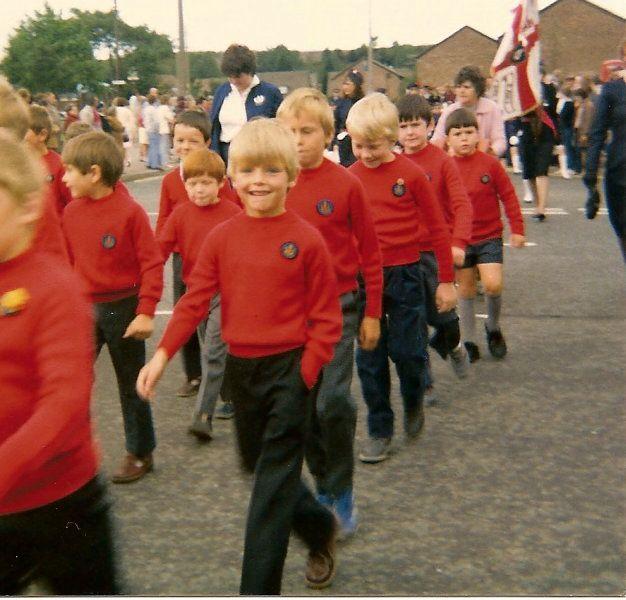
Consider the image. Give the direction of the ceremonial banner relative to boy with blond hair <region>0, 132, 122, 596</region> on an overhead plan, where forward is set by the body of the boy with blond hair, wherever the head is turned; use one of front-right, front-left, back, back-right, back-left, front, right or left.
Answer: back

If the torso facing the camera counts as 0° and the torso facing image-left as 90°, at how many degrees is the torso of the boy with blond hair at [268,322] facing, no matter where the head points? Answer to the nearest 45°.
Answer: approximately 0°

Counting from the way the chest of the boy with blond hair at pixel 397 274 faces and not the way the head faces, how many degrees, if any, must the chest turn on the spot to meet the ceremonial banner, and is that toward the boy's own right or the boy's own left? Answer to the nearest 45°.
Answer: approximately 135° to the boy's own right

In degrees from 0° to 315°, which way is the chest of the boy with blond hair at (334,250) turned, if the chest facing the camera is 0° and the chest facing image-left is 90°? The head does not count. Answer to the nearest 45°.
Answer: approximately 45°

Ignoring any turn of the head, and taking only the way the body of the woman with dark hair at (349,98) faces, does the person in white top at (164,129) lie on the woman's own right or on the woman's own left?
on the woman's own right

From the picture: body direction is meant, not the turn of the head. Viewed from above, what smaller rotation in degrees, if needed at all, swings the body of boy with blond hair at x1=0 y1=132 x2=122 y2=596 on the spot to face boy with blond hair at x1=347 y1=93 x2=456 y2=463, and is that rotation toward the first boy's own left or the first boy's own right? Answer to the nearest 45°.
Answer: approximately 180°

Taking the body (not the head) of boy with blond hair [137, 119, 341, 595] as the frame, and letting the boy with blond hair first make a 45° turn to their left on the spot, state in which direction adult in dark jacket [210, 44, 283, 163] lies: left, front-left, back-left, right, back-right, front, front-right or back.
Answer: back-left

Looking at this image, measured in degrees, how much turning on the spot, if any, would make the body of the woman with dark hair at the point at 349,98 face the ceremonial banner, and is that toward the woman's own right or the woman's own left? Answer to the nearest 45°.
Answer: approximately 90° to the woman's own left

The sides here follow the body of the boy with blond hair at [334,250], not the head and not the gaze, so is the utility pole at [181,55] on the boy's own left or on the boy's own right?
on the boy's own right
